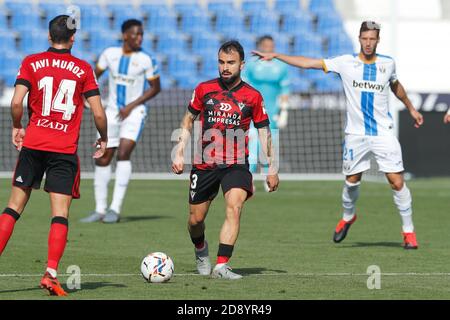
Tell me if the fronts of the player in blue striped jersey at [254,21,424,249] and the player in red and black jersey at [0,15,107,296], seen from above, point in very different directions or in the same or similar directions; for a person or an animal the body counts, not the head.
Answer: very different directions

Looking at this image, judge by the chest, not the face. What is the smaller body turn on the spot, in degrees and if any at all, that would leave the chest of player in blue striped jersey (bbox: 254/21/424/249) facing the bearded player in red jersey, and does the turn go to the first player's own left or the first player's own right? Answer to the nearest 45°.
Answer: approximately 45° to the first player's own right

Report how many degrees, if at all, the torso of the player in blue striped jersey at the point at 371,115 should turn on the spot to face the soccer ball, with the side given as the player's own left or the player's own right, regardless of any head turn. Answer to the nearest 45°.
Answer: approximately 45° to the player's own right

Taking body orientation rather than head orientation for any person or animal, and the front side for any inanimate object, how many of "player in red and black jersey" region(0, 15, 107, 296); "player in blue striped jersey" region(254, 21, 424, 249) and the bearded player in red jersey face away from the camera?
1

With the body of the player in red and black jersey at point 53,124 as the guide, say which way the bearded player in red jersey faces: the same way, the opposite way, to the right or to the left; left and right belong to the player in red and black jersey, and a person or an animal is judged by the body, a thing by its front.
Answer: the opposite way

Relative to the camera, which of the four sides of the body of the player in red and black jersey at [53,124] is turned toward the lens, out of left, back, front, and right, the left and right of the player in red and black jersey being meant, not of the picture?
back

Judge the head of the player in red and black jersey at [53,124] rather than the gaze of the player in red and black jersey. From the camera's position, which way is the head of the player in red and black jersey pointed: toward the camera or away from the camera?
away from the camera

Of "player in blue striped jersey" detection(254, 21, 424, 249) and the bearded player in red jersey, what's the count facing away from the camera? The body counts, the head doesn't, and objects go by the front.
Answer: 0

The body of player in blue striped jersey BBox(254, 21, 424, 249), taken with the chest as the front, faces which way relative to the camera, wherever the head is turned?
toward the camera

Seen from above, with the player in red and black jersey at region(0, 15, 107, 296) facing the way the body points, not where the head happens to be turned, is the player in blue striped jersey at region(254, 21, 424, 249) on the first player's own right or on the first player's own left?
on the first player's own right

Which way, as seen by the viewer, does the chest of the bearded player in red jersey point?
toward the camera
